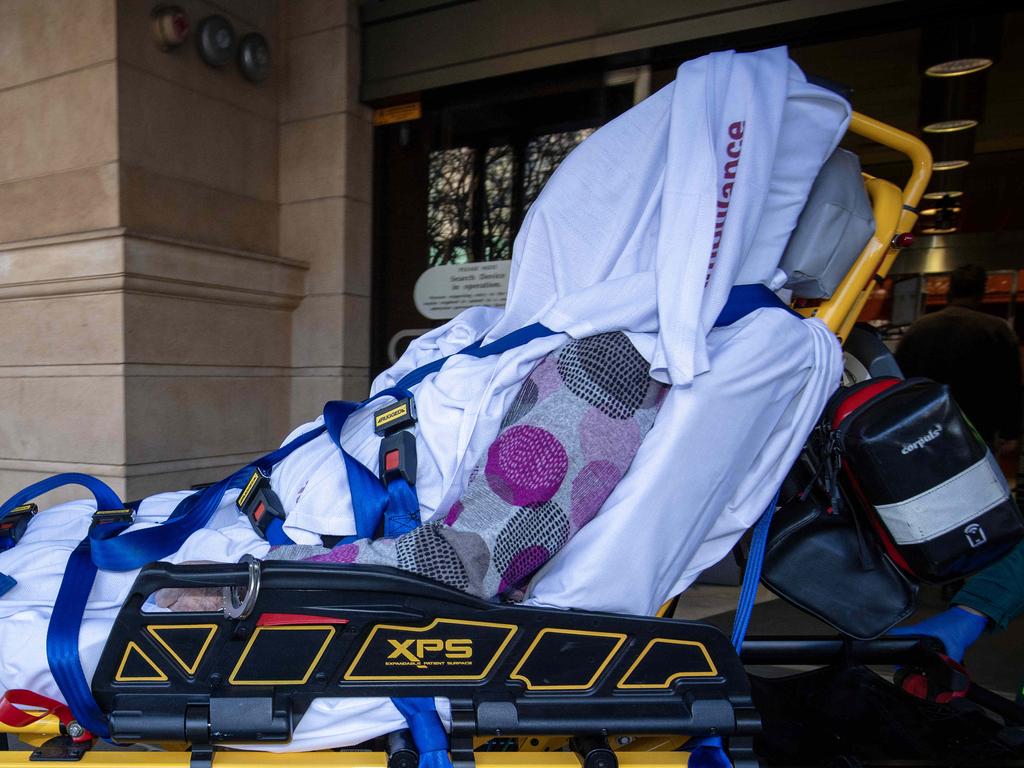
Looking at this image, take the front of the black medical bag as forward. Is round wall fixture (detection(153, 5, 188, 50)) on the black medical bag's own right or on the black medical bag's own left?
on the black medical bag's own right

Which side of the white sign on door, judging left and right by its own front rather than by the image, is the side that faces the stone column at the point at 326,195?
right

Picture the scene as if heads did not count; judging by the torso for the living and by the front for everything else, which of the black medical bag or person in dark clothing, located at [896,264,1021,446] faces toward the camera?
the black medical bag

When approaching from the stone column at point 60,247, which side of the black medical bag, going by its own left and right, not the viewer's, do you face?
right

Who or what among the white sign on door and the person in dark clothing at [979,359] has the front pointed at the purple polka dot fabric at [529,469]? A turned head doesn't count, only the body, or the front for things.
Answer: the white sign on door

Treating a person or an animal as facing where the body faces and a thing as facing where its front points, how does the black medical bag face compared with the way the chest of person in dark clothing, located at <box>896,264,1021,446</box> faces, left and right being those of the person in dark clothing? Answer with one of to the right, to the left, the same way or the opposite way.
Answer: the opposite way

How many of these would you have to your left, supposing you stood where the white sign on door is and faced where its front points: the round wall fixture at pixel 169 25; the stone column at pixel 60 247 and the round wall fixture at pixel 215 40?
0

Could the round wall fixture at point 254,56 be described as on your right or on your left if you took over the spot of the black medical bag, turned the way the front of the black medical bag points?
on your right

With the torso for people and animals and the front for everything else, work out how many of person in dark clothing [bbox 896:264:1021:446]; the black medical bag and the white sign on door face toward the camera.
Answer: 2

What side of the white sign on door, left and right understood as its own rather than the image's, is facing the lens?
front

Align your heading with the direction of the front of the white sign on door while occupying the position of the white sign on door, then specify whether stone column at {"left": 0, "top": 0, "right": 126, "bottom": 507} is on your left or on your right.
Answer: on your right

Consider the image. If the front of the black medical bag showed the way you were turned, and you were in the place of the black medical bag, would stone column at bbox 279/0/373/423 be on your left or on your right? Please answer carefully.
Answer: on your right

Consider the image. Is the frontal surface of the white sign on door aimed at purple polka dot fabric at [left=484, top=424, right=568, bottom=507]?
yes

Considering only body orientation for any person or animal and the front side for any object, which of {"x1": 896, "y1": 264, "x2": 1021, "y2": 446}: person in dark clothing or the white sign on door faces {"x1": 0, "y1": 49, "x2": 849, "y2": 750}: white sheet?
the white sign on door

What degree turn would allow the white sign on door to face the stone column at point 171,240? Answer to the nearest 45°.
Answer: approximately 90° to its right

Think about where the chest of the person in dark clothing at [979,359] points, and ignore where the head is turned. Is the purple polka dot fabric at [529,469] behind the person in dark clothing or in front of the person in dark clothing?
behind

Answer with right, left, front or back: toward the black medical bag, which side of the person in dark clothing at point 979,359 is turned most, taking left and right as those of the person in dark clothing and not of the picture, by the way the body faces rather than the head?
back

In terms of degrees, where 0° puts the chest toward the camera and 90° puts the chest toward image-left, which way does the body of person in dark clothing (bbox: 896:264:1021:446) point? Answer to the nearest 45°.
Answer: approximately 180°

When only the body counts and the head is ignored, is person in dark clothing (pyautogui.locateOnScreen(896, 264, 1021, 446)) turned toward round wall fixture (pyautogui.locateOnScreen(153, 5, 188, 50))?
no
